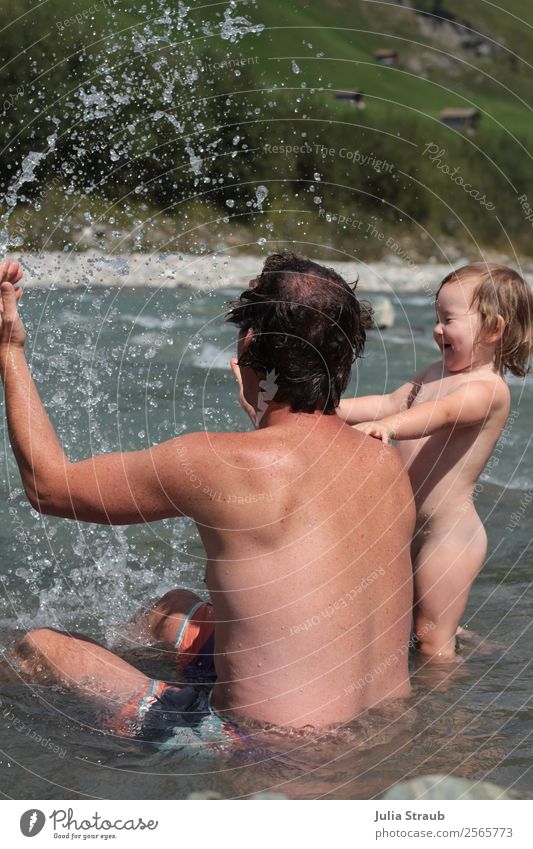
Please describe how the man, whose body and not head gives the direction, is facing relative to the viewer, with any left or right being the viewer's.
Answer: facing away from the viewer and to the left of the viewer

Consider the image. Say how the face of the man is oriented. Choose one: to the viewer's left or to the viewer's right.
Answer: to the viewer's left

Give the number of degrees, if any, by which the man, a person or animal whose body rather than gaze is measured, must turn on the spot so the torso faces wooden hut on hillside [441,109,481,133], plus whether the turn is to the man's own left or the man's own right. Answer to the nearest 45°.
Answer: approximately 45° to the man's own right

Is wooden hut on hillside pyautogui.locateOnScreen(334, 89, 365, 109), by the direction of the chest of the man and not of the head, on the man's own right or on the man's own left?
on the man's own right
